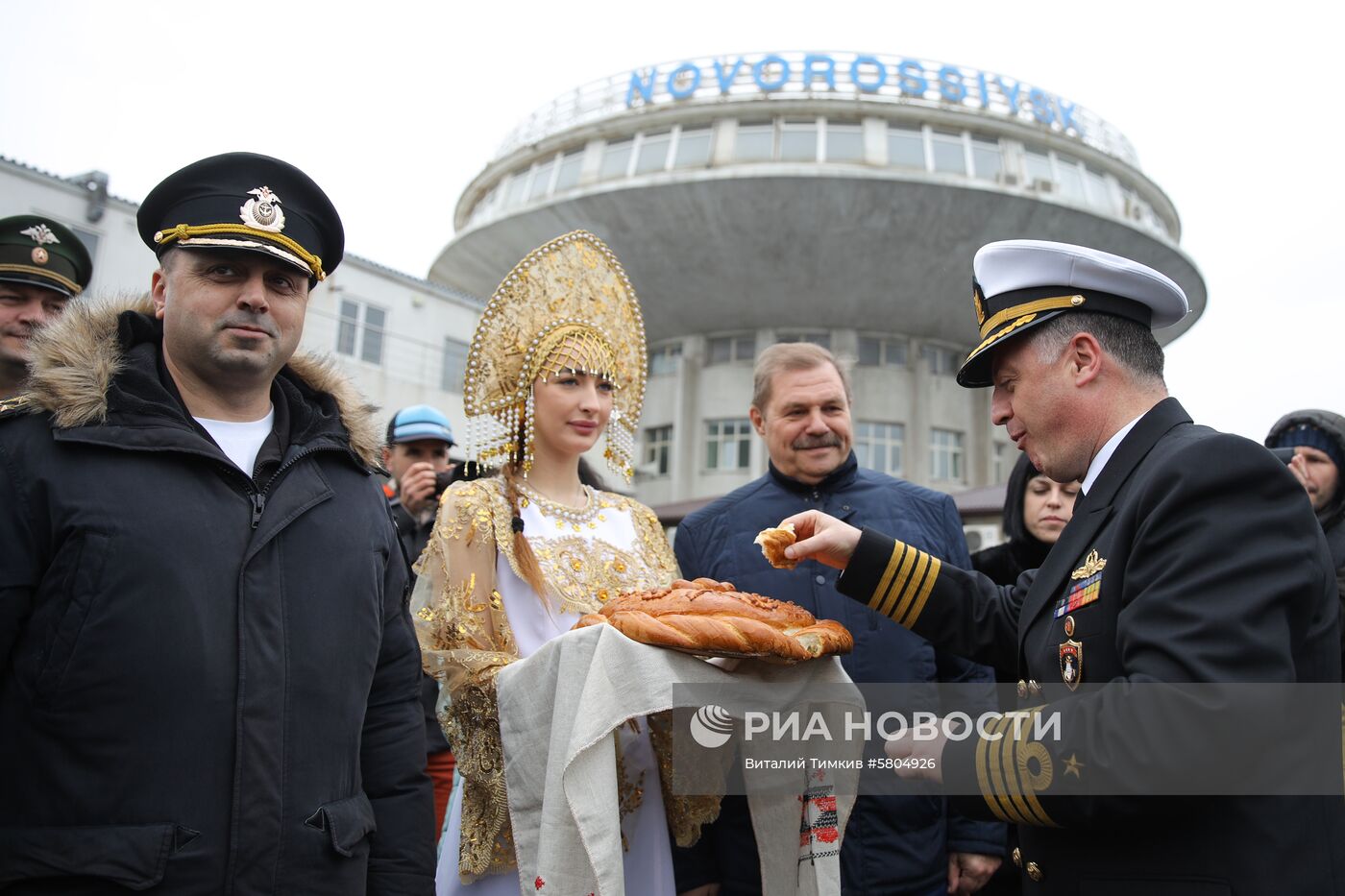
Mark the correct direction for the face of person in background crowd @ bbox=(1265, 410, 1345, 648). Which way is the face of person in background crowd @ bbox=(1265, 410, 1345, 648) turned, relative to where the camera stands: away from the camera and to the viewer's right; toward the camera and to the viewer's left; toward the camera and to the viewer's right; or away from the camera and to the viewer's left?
toward the camera and to the viewer's left

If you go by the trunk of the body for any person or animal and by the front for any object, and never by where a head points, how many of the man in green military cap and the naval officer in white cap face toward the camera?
1

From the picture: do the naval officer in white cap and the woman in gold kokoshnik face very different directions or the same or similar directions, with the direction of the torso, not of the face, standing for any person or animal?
very different directions

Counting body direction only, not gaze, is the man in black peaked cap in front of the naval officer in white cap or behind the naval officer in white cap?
in front

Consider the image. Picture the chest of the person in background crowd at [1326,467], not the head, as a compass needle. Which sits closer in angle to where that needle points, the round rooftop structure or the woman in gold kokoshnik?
the woman in gold kokoshnik

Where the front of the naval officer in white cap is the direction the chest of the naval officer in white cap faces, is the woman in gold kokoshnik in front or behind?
in front

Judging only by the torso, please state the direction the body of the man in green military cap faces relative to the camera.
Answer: toward the camera

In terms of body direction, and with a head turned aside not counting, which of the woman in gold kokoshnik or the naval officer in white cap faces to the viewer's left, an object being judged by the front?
the naval officer in white cap

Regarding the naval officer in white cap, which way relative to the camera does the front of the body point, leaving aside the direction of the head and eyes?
to the viewer's left

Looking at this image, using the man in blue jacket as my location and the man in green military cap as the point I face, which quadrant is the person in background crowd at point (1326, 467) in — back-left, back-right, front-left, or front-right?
back-right

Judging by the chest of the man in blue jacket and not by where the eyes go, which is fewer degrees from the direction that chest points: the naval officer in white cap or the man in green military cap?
the naval officer in white cap
